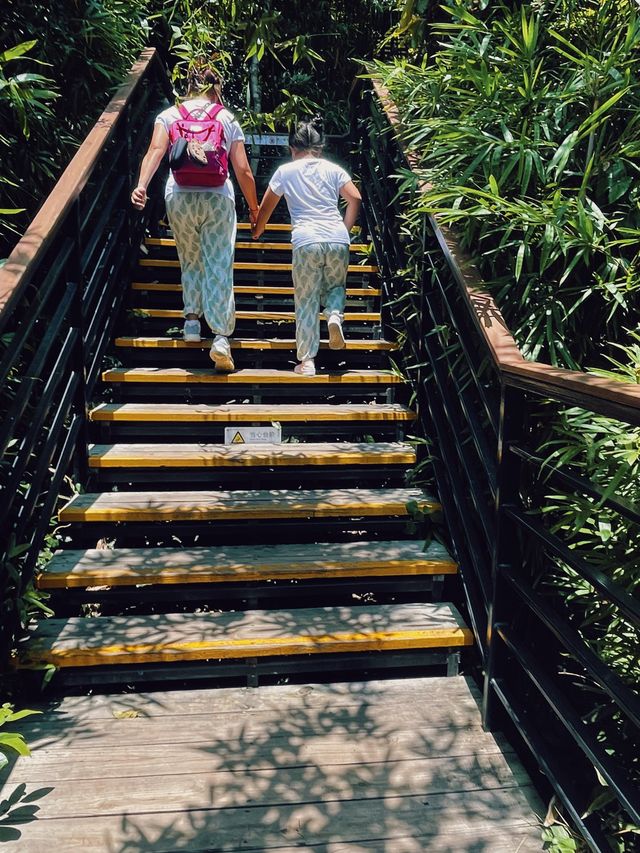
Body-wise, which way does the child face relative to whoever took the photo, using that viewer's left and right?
facing away from the viewer

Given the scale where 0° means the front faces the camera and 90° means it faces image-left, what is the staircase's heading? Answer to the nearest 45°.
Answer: approximately 0°

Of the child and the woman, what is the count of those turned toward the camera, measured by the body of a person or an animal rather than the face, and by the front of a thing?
0

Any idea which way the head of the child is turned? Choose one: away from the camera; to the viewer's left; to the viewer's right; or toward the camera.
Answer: away from the camera

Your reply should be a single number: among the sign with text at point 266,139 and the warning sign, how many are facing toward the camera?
2

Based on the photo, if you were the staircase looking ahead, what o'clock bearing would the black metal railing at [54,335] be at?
The black metal railing is roughly at 4 o'clock from the staircase.

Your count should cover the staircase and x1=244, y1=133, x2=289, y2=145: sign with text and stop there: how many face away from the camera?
0

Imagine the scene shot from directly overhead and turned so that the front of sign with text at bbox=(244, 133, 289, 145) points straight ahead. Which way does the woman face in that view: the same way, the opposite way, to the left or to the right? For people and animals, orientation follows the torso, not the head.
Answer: the opposite way

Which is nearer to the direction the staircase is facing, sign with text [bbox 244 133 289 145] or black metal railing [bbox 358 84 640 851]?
the black metal railing

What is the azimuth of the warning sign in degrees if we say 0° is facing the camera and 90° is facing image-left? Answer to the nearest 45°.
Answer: approximately 0°

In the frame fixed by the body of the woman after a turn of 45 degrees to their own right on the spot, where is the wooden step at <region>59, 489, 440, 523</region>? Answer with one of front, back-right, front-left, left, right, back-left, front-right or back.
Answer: back-right

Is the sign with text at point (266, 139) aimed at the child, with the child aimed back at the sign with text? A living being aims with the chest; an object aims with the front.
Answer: yes

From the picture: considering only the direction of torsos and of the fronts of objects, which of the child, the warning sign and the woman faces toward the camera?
the warning sign

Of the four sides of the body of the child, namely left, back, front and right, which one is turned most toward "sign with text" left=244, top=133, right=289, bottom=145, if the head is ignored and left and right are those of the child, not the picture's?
front

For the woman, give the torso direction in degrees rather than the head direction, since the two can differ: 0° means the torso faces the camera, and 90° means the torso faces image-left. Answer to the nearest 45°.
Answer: approximately 180°
